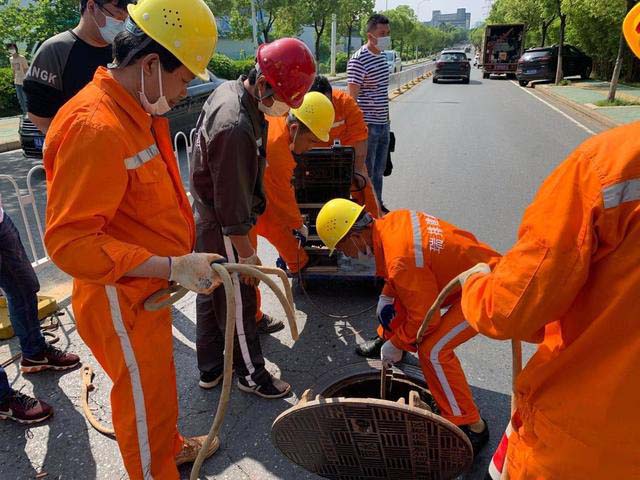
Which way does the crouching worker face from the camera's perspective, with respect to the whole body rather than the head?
to the viewer's left

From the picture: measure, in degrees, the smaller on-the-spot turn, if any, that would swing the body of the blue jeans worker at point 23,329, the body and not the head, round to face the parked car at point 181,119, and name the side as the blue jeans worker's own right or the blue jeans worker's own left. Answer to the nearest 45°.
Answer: approximately 45° to the blue jeans worker's own left

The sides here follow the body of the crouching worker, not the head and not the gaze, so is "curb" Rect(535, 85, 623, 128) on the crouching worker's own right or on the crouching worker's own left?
on the crouching worker's own right

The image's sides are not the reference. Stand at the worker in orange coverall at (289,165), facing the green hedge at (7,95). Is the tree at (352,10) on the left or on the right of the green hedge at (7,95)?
right

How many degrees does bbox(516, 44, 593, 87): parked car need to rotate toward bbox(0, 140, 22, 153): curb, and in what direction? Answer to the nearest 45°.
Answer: approximately 180°

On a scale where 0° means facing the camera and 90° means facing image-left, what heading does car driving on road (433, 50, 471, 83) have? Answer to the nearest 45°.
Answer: approximately 180°

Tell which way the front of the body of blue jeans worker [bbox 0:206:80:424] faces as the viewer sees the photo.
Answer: to the viewer's right
